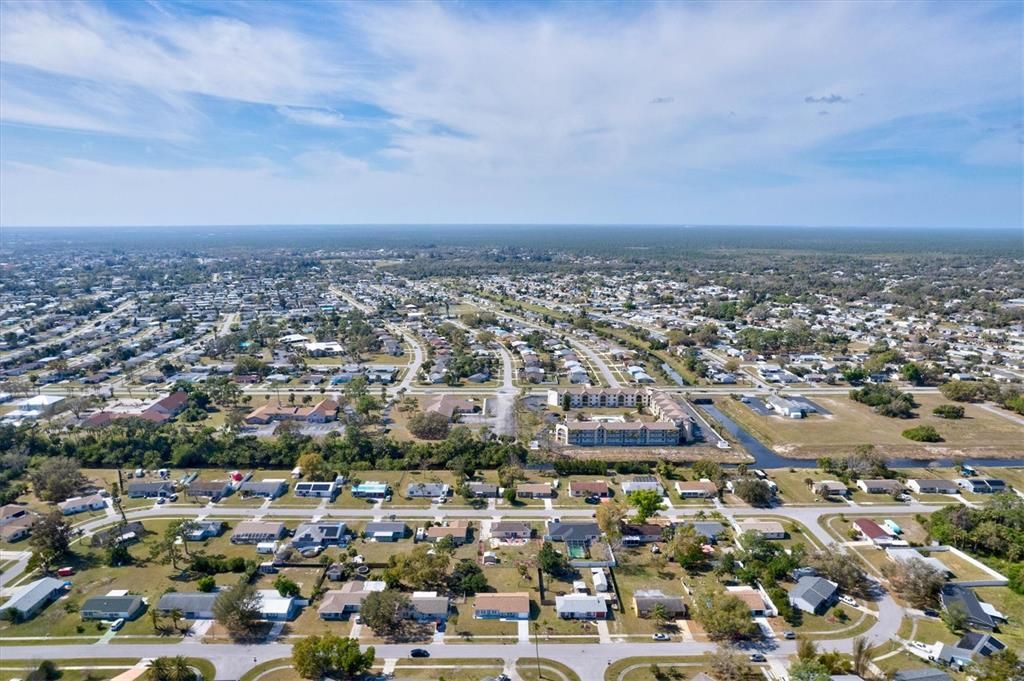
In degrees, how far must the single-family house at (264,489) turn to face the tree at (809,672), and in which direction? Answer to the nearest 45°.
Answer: approximately 45° to its left

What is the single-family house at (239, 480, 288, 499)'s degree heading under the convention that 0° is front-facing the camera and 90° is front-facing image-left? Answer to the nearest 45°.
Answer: approximately 0°

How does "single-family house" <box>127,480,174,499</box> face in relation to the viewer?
toward the camera

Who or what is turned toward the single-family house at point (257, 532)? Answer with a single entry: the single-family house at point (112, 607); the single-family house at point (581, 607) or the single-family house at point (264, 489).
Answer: the single-family house at point (264, 489)

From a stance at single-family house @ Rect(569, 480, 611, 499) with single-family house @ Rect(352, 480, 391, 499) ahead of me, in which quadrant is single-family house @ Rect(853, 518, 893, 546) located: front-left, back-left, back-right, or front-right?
back-left

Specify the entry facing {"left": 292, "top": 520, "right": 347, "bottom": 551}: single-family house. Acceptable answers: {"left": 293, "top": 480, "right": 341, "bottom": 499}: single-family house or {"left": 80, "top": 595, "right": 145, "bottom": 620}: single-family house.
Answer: {"left": 293, "top": 480, "right": 341, "bottom": 499}: single-family house

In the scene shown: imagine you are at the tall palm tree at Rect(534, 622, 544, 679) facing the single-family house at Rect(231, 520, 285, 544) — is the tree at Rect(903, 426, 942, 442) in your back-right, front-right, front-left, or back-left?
back-right

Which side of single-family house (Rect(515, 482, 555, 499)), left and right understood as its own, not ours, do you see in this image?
front

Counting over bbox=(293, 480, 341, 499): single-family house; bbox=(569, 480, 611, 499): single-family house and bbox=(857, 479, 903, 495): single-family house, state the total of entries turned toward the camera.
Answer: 3

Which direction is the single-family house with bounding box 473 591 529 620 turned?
toward the camera

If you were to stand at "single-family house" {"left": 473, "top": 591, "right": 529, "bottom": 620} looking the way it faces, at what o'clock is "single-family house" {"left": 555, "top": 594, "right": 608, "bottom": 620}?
"single-family house" {"left": 555, "top": 594, "right": 608, "bottom": 620} is roughly at 9 o'clock from "single-family house" {"left": 473, "top": 591, "right": 529, "bottom": 620}.

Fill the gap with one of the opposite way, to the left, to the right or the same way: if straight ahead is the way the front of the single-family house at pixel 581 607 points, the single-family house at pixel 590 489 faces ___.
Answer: the same way

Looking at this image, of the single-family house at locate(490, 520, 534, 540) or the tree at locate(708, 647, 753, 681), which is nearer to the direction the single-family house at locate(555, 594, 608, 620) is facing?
the tree

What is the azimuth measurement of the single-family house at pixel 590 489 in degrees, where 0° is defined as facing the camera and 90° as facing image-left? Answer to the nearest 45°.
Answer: approximately 0°

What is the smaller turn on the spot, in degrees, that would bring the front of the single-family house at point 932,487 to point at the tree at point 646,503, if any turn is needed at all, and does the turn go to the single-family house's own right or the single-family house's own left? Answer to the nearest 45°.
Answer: approximately 45° to the single-family house's own right

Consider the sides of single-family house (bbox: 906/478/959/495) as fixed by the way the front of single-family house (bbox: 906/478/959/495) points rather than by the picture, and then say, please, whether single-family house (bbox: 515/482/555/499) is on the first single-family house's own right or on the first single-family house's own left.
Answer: on the first single-family house's own right

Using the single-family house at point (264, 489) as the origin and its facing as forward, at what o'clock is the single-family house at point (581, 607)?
the single-family house at point (581, 607) is roughly at 11 o'clock from the single-family house at point (264, 489).

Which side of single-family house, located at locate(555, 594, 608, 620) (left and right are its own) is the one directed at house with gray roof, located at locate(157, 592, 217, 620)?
right
